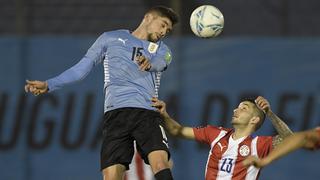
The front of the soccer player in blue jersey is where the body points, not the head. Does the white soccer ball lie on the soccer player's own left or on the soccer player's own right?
on the soccer player's own left

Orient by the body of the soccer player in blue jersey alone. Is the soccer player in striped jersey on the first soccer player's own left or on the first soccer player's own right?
on the first soccer player's own left

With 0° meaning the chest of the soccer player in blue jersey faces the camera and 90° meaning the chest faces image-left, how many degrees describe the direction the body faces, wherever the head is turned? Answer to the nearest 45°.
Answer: approximately 0°
